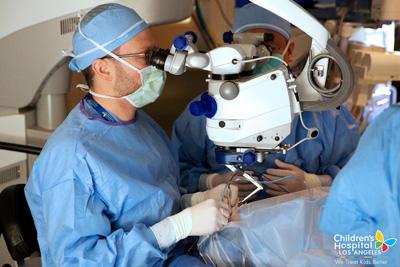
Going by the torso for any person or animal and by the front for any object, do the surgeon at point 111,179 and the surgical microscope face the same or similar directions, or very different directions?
very different directions

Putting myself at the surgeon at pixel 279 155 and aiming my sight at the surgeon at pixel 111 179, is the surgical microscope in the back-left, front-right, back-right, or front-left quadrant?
front-left

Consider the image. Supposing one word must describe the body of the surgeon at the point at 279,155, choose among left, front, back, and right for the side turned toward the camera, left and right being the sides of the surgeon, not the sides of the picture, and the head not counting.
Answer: front

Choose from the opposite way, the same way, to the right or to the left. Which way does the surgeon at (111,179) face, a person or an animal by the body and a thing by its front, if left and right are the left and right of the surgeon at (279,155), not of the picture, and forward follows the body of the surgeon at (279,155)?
to the left

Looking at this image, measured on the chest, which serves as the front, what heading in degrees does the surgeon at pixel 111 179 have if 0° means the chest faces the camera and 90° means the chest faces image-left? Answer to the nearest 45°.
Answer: approximately 270°

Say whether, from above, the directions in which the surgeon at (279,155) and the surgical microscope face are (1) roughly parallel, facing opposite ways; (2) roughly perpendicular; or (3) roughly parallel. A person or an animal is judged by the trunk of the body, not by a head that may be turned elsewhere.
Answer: roughly perpendicular

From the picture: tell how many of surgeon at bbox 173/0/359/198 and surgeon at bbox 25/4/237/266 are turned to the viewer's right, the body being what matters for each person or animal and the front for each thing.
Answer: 1

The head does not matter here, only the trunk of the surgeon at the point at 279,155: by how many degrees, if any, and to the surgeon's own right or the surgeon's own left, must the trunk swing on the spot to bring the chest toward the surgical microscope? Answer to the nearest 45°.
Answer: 0° — they already face it

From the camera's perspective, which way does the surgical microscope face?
to the viewer's left

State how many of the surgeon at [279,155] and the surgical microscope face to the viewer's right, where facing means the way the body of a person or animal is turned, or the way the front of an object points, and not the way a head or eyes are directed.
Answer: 0

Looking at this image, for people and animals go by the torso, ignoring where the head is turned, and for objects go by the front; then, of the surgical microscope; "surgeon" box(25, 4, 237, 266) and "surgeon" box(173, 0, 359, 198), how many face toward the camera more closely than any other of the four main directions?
1

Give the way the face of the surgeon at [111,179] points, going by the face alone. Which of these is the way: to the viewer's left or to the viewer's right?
to the viewer's right
